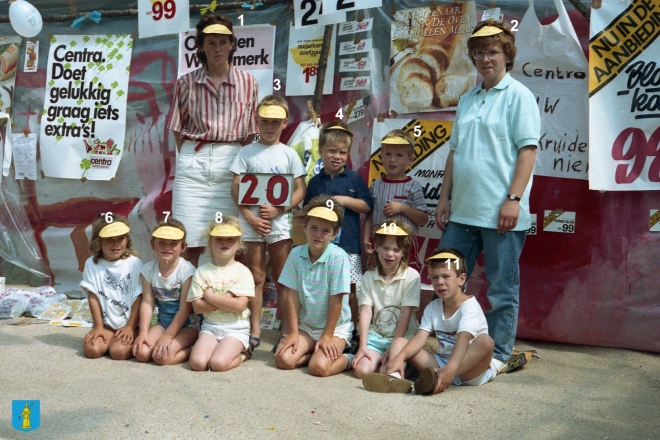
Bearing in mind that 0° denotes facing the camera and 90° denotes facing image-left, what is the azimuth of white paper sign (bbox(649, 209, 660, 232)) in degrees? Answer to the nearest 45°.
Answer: approximately 0°

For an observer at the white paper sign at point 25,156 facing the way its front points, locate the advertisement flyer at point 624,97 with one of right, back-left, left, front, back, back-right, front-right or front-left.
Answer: front-left

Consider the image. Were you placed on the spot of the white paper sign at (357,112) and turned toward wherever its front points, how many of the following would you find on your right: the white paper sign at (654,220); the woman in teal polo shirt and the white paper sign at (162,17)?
1

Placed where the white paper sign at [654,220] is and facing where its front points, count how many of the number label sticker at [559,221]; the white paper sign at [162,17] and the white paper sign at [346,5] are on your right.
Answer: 3

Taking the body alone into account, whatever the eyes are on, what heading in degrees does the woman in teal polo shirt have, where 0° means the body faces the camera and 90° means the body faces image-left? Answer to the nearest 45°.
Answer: approximately 45°

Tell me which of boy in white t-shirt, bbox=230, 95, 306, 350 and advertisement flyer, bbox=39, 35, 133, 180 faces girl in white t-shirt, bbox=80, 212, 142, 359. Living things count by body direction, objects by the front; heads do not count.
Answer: the advertisement flyer

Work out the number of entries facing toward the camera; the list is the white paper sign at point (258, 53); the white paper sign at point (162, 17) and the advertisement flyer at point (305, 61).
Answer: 3
